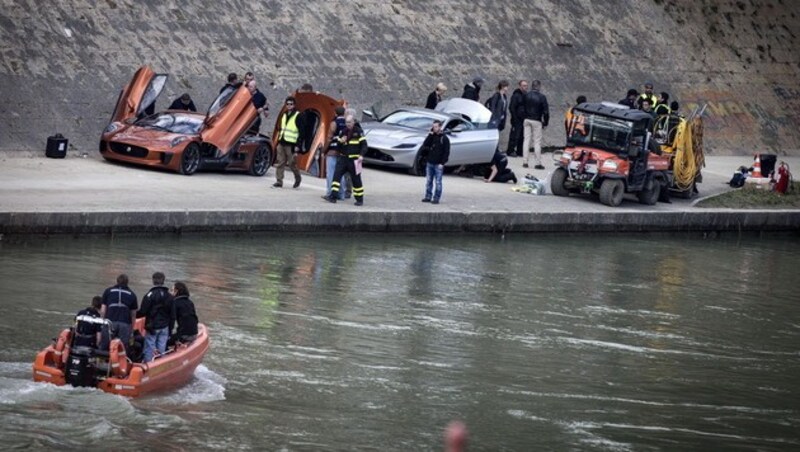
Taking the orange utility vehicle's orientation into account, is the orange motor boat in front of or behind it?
in front

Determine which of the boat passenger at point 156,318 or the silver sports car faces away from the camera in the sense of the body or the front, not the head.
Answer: the boat passenger

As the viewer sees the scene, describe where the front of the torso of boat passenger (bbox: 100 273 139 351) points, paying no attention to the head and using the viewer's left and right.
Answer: facing away from the viewer

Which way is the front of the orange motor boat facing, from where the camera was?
facing away from the viewer and to the right of the viewer

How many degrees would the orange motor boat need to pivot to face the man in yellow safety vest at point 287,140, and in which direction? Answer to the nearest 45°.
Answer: approximately 45° to its left

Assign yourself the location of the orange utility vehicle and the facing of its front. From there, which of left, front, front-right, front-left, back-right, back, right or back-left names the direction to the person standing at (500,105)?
right

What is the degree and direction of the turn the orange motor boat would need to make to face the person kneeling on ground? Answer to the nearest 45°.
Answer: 0° — it already faces them

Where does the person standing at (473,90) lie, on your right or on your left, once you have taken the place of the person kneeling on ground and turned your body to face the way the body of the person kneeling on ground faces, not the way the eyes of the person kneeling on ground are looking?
on your right

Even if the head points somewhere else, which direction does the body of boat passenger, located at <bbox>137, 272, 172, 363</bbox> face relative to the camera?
away from the camera

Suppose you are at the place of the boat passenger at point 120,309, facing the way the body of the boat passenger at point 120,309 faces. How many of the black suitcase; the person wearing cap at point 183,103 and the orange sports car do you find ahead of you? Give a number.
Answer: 3

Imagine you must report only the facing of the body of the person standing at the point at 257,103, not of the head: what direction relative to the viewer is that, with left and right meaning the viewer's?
facing to the left of the viewer
